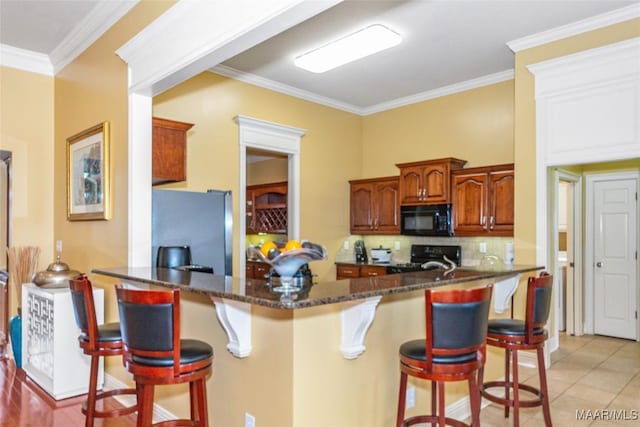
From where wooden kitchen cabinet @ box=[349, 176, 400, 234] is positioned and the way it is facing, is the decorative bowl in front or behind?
in front

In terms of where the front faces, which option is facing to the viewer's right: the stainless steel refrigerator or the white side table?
the stainless steel refrigerator

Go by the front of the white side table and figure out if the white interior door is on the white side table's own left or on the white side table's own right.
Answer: on the white side table's own left

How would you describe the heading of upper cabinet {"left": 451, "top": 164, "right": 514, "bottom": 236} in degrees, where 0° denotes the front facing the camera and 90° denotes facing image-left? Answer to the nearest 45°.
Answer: approximately 45°

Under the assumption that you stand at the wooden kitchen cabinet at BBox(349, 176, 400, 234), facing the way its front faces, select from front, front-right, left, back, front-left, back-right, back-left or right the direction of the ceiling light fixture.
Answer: front-left

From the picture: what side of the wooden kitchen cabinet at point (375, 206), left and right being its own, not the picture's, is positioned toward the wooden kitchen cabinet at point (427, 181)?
left

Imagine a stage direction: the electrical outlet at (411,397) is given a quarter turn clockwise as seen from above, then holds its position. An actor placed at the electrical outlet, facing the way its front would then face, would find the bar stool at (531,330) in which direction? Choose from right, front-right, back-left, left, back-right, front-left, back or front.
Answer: back-left

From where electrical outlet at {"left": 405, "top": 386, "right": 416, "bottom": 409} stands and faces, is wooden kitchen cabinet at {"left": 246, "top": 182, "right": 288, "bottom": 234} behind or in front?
behind

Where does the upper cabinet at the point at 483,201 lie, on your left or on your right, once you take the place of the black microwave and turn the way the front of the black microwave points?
on your left

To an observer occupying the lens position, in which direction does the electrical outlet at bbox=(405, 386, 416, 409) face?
facing the viewer and to the right of the viewer

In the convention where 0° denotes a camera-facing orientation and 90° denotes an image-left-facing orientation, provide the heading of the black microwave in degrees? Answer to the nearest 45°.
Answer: approximately 45°

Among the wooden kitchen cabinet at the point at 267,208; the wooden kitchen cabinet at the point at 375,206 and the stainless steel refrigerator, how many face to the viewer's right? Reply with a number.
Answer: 1

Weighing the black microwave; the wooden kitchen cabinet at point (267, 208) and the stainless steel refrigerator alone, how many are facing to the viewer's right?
1
